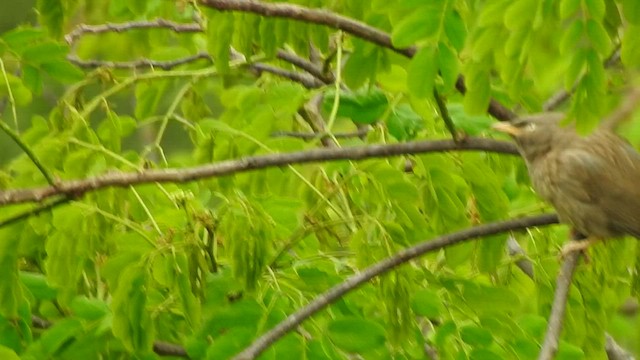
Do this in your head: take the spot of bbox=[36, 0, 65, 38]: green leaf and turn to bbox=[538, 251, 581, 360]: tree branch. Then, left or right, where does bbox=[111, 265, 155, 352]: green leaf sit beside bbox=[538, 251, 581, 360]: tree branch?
right

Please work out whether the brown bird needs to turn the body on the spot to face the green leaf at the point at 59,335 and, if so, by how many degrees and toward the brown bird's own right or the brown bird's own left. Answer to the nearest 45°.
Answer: approximately 45° to the brown bird's own left

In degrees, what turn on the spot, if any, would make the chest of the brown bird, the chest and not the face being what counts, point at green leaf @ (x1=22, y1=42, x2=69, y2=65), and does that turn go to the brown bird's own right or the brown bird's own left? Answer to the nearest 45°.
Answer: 0° — it already faces it

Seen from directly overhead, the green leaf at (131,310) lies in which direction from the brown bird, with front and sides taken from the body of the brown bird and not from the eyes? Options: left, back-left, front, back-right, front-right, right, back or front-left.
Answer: front-left

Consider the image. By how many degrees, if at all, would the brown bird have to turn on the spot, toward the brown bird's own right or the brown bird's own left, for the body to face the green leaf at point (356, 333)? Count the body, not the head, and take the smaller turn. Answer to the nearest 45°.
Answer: approximately 45° to the brown bird's own left

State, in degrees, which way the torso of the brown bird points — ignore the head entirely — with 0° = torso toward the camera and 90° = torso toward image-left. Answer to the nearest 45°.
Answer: approximately 90°

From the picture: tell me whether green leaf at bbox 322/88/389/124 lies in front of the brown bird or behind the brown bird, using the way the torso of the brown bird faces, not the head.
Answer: in front
